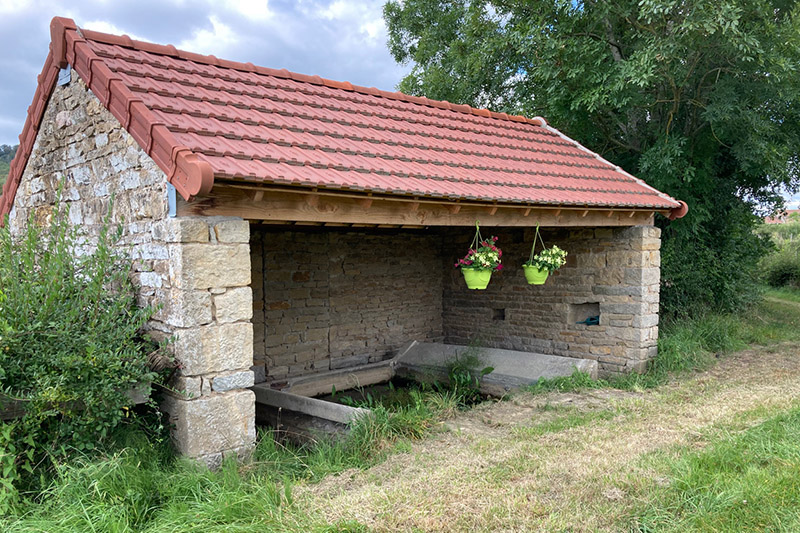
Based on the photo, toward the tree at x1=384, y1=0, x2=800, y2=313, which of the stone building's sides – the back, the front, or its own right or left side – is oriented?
left

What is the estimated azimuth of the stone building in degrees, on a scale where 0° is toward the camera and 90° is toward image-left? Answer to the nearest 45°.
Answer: approximately 315°

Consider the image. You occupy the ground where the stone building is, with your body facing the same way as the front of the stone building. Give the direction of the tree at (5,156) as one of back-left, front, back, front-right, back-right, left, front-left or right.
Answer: back

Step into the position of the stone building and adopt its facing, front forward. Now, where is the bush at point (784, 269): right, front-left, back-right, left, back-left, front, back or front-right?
left
